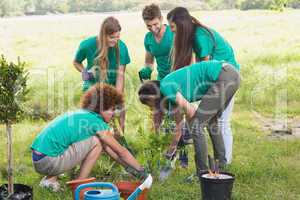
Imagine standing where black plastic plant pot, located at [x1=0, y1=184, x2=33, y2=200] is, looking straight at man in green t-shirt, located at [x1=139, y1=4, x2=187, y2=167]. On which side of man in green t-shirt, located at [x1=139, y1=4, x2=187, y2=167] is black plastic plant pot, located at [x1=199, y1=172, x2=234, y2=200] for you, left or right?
right

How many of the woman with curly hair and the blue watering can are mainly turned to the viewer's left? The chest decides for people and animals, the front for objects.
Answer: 0

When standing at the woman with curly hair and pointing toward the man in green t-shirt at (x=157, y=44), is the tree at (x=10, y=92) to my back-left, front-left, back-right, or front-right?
back-left

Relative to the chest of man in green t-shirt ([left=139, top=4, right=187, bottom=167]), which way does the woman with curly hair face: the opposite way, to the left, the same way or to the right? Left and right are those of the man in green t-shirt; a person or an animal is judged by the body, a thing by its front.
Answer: to the left

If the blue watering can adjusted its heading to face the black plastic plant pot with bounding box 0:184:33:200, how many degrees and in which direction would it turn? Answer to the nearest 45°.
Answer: approximately 135° to its left

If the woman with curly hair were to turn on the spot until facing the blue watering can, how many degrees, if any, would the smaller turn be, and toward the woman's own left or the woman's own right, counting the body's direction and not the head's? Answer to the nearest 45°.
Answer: approximately 90° to the woman's own right

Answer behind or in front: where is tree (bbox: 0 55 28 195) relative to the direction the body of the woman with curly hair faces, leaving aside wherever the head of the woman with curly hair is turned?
behind

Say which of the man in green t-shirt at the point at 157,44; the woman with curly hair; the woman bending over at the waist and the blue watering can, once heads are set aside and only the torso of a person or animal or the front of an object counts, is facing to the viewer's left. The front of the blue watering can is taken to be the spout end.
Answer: the woman bending over at the waist

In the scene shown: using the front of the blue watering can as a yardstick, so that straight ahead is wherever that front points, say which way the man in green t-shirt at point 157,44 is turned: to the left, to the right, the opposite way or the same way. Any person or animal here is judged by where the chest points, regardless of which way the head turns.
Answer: to the right

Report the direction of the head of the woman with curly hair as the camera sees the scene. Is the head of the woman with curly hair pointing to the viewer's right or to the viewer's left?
to the viewer's right

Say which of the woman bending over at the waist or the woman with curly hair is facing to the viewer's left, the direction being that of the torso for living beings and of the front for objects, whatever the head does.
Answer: the woman bending over at the waist

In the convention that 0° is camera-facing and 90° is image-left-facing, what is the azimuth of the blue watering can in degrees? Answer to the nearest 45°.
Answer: approximately 270°
